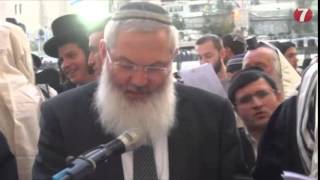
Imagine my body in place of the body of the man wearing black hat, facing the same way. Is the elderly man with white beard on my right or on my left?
on my left

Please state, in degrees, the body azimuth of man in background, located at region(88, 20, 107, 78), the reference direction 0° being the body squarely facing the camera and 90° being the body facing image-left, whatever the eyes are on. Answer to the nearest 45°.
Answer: approximately 45°

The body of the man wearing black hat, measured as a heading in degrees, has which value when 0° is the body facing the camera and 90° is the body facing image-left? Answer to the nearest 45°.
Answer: approximately 45°

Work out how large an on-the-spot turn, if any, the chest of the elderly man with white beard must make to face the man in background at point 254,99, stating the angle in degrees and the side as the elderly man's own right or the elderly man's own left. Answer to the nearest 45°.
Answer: approximately 135° to the elderly man's own left

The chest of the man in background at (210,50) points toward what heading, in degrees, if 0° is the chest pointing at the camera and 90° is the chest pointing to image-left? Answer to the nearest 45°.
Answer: approximately 45°

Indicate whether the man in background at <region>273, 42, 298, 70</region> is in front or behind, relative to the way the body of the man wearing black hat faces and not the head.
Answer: behind
